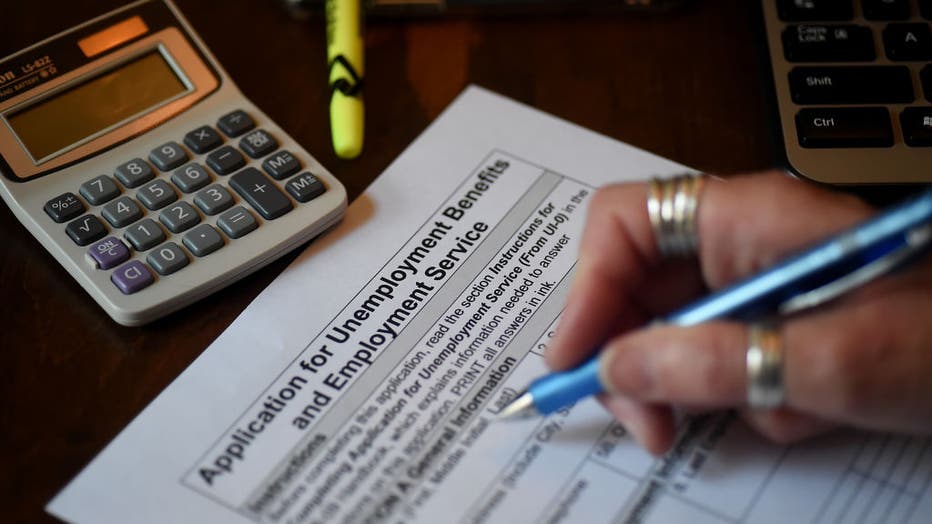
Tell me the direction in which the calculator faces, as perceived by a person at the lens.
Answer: facing the viewer and to the right of the viewer
